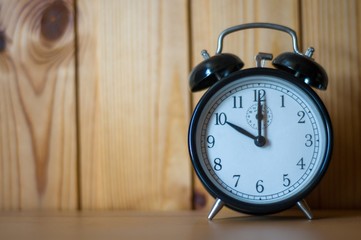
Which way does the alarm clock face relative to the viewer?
toward the camera
